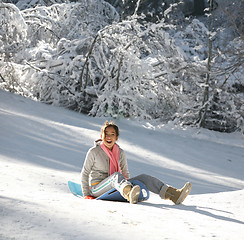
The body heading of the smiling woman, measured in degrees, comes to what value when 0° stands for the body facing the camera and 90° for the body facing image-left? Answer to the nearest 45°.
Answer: approximately 315°
